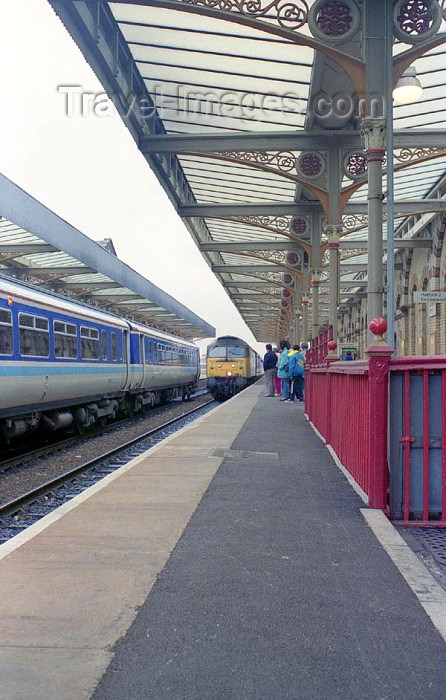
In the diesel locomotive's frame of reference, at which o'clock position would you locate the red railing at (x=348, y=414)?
The red railing is roughly at 12 o'clock from the diesel locomotive.

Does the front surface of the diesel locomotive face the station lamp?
yes

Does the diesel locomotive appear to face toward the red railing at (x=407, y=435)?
yes

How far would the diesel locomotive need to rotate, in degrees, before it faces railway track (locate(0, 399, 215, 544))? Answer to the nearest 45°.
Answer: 0° — it already faces it

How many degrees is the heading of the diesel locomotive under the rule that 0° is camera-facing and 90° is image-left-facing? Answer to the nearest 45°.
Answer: approximately 0°
